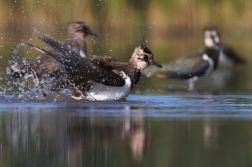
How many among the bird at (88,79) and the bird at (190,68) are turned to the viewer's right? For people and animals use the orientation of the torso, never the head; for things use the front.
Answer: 2

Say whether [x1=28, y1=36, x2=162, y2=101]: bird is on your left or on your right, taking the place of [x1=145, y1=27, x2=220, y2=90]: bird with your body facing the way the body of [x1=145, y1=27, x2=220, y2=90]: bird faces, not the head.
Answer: on your right

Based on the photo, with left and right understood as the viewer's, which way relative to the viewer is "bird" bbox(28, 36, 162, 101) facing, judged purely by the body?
facing to the right of the viewer

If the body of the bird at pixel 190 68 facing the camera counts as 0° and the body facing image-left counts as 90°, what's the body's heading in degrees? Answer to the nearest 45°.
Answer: approximately 270°
